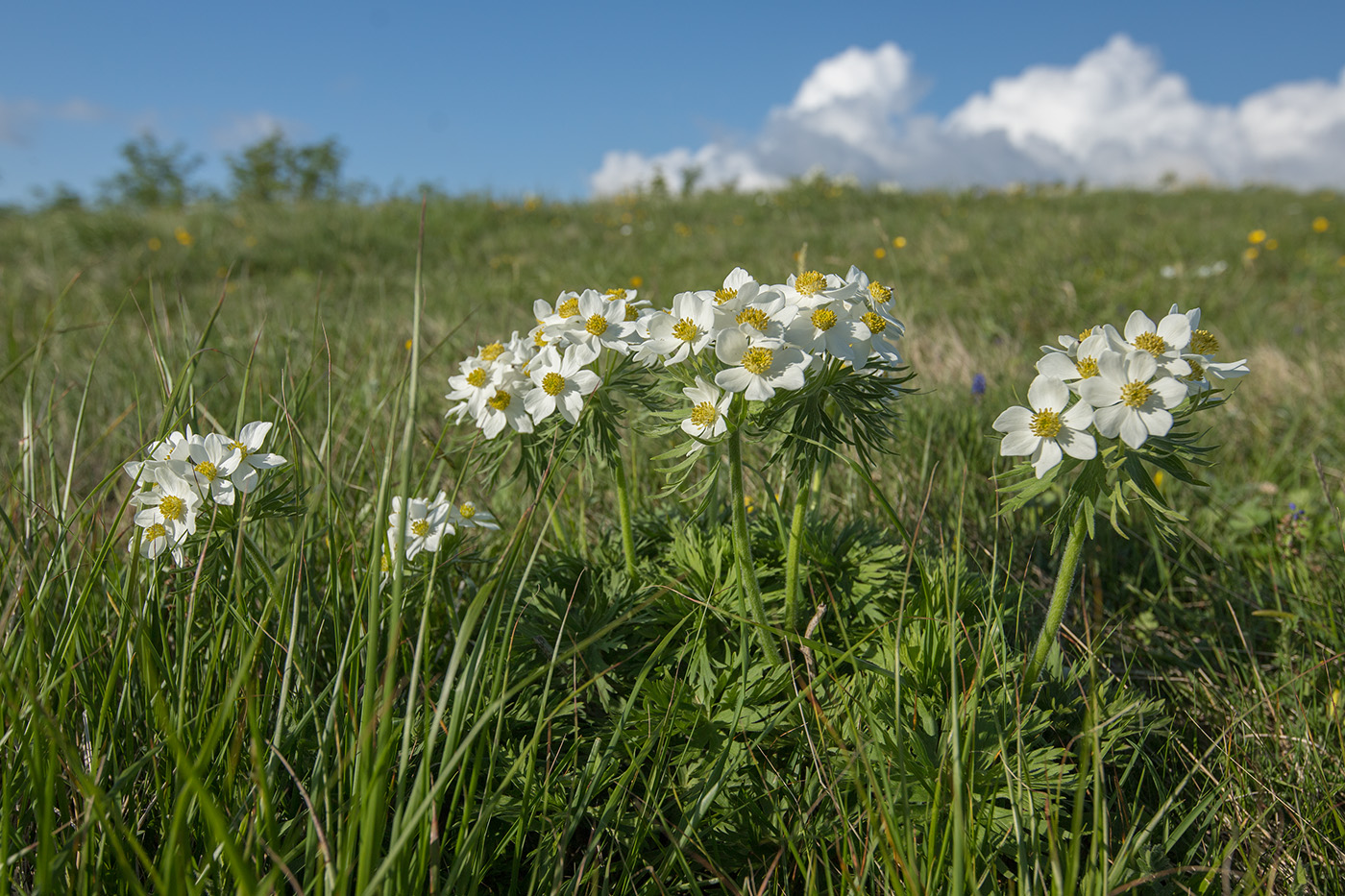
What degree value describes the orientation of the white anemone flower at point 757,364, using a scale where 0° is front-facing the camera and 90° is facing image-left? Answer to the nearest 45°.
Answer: approximately 0°

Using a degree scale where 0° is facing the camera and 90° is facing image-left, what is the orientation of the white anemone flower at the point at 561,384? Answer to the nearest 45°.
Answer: approximately 0°

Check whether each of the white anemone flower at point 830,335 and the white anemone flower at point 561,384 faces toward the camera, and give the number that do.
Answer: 2

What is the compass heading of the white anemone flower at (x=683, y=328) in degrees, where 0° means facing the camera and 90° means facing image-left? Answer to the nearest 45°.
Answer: approximately 45°
